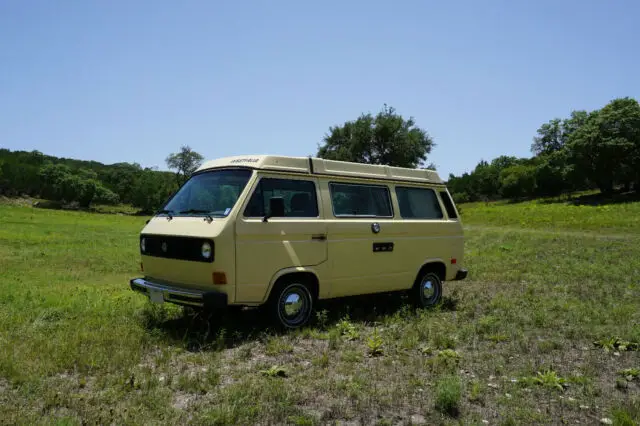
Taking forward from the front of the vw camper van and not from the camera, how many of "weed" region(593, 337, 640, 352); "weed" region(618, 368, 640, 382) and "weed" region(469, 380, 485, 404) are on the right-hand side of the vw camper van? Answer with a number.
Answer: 0

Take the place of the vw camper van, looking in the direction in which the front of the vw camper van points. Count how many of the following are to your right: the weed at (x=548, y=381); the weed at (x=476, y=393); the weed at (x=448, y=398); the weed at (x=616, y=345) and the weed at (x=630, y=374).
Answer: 0

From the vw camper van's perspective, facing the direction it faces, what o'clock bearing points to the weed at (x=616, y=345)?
The weed is roughly at 8 o'clock from the vw camper van.

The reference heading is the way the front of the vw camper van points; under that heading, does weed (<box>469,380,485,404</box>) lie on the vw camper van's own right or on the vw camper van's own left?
on the vw camper van's own left

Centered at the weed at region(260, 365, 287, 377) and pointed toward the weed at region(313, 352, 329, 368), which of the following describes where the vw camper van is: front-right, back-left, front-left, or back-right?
front-left

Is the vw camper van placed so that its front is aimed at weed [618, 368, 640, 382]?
no

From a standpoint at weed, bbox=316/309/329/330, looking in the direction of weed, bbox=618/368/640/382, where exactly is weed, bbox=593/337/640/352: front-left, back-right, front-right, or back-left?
front-left

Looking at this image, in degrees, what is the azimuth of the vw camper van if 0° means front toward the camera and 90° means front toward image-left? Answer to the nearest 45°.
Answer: approximately 45°

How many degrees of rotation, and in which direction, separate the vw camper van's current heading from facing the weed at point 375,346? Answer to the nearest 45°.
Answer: approximately 90° to its left

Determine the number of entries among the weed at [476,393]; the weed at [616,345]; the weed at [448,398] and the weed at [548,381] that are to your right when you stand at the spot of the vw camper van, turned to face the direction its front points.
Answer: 0

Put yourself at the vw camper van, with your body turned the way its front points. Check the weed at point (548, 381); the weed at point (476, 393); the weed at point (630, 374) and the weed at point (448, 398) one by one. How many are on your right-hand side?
0

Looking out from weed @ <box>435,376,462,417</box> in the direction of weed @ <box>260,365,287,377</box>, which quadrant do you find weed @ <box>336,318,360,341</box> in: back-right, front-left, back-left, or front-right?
front-right

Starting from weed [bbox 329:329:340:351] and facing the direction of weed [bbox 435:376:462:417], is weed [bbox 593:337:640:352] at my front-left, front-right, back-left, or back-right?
front-left

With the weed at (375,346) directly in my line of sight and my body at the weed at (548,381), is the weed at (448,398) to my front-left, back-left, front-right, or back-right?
front-left

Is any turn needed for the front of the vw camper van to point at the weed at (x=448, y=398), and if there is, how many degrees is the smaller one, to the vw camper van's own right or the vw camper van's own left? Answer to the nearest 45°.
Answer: approximately 90° to the vw camper van's own left

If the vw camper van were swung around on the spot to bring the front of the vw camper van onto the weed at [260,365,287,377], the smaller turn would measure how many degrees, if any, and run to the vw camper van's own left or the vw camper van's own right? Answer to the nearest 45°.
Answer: approximately 45° to the vw camper van's own left
